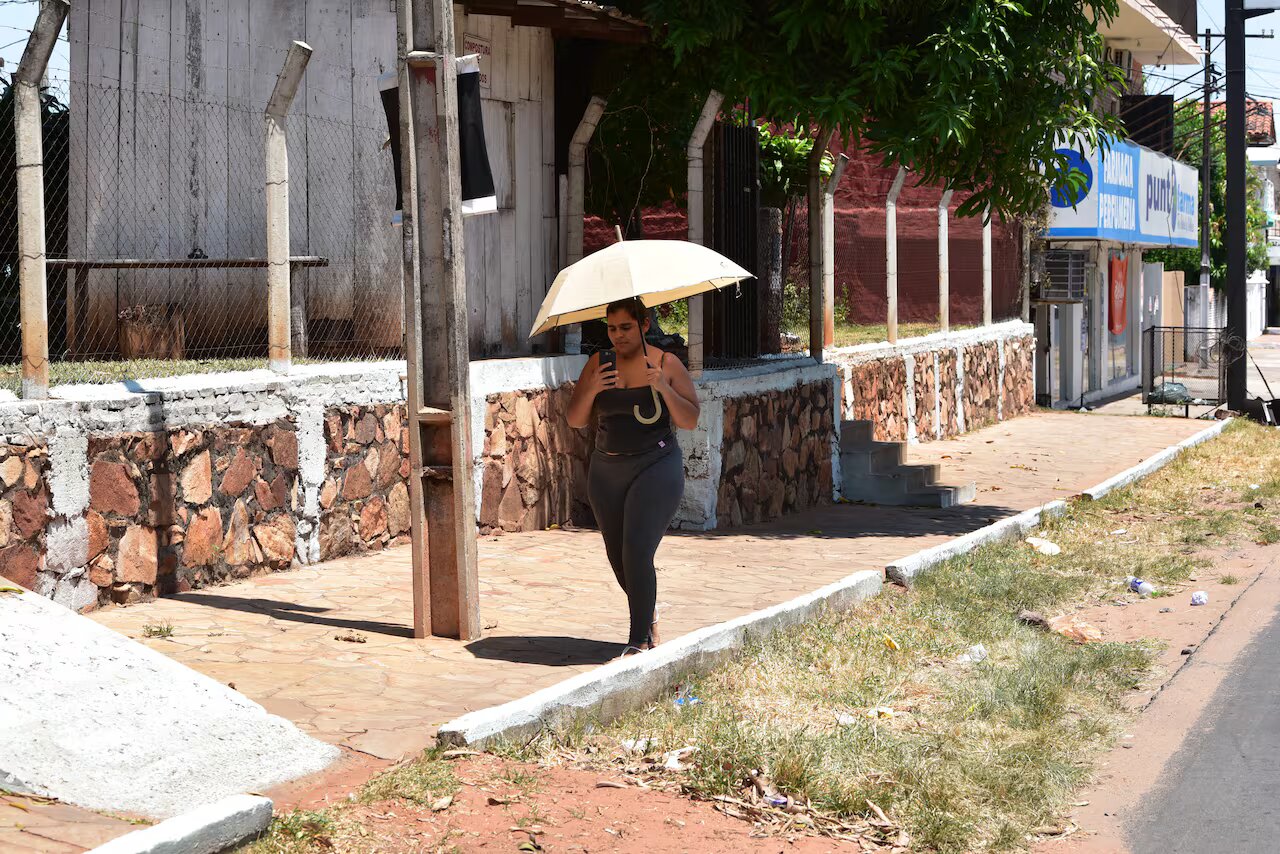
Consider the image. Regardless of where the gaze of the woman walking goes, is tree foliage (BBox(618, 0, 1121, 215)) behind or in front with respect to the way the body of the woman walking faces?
behind

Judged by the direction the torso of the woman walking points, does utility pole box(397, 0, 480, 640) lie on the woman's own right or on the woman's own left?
on the woman's own right

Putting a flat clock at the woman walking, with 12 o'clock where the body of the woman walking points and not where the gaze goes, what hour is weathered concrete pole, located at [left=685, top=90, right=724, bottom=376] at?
The weathered concrete pole is roughly at 6 o'clock from the woman walking.

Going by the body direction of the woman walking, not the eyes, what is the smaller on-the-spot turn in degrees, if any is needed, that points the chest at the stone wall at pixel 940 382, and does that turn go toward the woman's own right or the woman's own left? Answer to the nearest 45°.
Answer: approximately 180°

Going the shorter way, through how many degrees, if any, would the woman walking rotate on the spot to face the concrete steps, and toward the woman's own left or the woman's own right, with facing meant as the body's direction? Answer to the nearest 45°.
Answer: approximately 180°

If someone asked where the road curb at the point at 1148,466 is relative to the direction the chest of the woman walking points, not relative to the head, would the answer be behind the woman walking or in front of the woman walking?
behind

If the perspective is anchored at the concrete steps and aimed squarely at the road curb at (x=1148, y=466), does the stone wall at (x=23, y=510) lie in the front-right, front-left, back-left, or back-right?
back-right

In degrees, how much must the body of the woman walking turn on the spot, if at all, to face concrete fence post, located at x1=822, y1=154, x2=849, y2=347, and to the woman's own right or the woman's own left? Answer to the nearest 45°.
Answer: approximately 180°

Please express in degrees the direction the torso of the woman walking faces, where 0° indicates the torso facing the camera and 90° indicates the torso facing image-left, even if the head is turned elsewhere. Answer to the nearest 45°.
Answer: approximately 0°

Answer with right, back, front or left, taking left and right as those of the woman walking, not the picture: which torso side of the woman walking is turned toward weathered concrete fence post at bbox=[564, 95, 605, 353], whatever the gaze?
back

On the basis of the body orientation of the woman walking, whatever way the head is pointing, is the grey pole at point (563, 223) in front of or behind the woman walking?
behind
